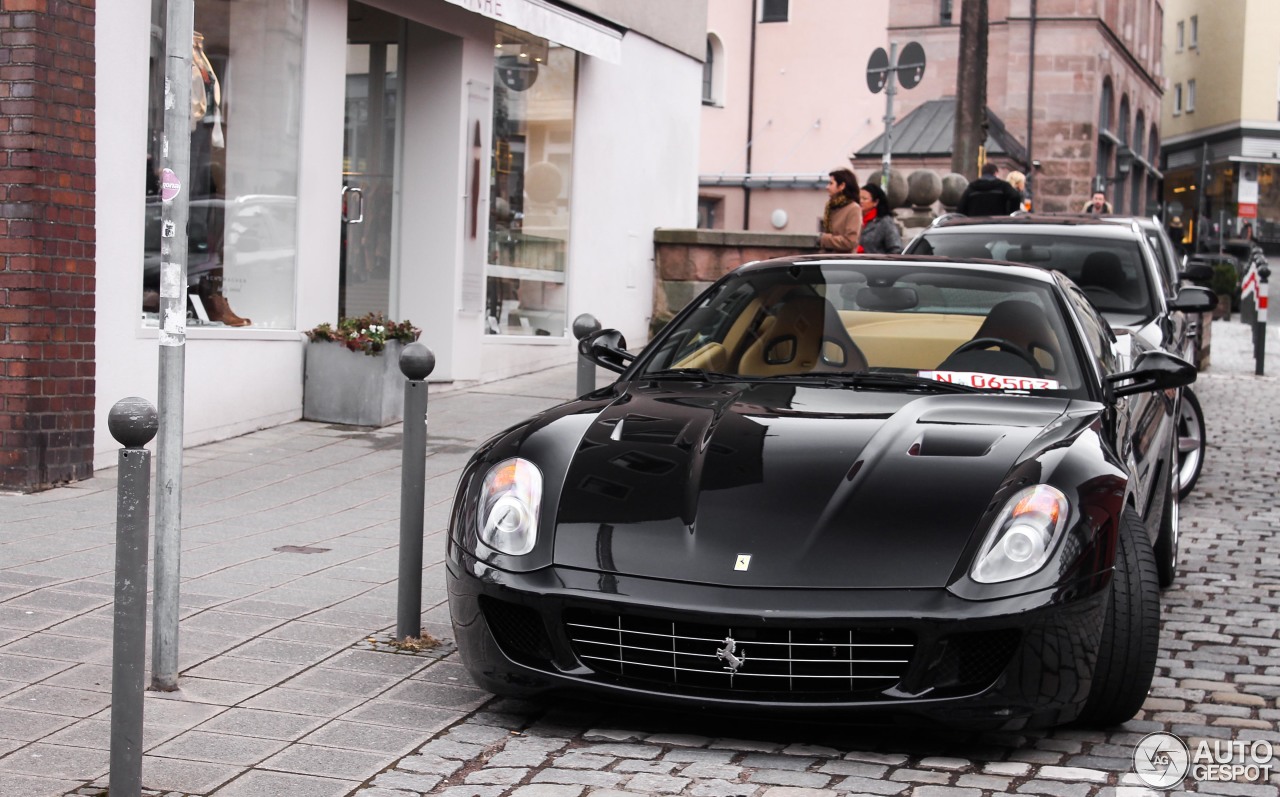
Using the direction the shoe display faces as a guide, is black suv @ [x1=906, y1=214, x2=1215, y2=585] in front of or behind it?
in front

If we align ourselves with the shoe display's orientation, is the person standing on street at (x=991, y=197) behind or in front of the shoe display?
in front

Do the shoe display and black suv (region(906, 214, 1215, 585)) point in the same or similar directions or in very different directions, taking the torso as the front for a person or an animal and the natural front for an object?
very different directions

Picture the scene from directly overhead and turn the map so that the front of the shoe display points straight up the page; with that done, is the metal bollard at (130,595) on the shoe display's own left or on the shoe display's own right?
on the shoe display's own right

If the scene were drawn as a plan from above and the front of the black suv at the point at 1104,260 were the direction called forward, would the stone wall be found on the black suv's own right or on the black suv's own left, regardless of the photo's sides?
on the black suv's own right

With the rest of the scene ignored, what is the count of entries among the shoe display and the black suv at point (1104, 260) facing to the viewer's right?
1

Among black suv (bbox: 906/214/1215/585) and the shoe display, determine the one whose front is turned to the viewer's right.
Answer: the shoe display

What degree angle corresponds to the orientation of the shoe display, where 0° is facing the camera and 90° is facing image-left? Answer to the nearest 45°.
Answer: approximately 270°

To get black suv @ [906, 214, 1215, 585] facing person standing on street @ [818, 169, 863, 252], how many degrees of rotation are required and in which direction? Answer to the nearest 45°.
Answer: approximately 90° to its right

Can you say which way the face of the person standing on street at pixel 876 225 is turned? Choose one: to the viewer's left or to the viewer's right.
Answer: to the viewer's left

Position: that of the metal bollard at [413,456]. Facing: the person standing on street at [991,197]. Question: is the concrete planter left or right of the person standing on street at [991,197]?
left
